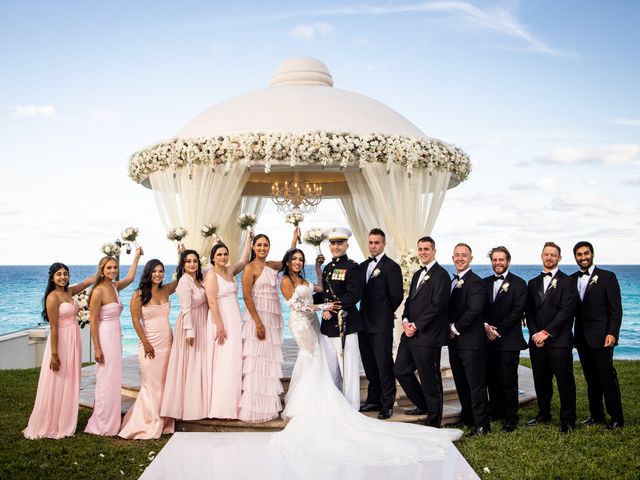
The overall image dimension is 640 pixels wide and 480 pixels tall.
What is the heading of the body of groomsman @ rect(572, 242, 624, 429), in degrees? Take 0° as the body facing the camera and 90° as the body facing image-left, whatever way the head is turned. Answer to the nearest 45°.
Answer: approximately 45°

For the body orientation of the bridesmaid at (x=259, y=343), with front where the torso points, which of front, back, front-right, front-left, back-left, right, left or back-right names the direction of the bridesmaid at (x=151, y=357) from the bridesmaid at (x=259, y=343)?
back-right

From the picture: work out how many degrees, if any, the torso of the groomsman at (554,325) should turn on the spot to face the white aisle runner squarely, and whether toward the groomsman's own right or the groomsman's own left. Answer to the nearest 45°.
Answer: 0° — they already face it

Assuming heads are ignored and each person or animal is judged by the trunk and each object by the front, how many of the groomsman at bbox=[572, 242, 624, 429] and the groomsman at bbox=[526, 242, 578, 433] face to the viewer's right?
0

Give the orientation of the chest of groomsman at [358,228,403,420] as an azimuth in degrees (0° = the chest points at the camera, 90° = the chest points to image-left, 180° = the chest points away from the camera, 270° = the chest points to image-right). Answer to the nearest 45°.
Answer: approximately 45°

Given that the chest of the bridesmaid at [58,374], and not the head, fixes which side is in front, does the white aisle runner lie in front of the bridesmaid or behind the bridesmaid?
in front

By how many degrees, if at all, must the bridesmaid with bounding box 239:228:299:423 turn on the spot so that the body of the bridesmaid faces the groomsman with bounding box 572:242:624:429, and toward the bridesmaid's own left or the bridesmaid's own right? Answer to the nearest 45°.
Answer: approximately 45° to the bridesmaid's own left

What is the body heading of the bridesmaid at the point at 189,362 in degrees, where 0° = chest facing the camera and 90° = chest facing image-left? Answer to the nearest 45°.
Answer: approximately 315°

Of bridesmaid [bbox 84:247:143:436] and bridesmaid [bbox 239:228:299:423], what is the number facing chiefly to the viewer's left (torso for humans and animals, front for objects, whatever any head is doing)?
0
